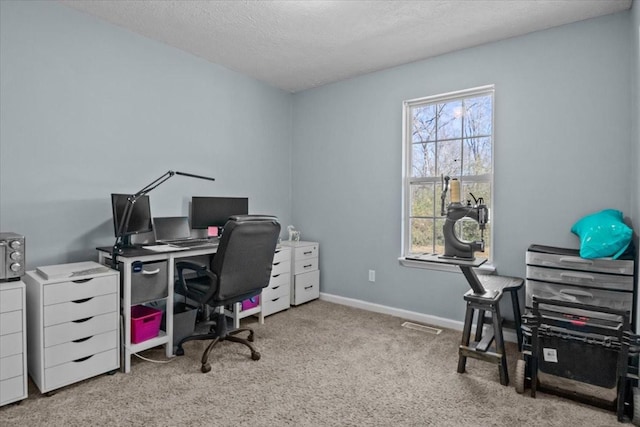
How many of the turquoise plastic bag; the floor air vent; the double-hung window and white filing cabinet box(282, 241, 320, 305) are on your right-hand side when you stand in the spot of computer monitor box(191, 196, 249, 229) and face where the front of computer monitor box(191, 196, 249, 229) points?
0

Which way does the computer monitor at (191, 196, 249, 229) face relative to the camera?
toward the camera

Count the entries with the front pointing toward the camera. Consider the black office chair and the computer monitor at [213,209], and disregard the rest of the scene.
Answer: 1

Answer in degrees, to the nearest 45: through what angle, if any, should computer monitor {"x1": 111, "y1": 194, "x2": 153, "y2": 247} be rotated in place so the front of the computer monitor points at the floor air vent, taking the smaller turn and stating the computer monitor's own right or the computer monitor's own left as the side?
approximately 45° to the computer monitor's own left

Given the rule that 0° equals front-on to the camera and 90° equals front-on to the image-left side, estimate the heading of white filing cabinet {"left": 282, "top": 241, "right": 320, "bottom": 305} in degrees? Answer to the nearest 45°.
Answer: approximately 315°

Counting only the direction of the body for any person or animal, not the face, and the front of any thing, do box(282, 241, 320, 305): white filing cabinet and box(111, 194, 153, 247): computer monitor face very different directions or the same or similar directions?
same or similar directions

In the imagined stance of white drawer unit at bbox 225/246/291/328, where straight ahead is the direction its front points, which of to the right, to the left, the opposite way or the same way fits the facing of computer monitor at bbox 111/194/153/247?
the same way

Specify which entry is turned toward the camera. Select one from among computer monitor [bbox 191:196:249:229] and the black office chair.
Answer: the computer monitor

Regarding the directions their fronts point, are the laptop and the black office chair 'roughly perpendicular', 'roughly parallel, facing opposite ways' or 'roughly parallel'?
roughly parallel, facing opposite ways

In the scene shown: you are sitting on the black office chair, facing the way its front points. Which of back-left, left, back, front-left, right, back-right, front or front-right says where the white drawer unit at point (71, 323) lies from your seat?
front-left

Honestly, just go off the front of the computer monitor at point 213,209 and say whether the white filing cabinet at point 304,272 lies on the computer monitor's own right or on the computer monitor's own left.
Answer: on the computer monitor's own left

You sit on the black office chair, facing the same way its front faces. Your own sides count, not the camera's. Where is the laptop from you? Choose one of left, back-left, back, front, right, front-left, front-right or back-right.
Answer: front

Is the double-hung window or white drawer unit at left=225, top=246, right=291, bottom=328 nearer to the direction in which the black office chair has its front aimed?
the white drawer unit

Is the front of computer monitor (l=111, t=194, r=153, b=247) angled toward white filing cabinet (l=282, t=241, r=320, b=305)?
no
